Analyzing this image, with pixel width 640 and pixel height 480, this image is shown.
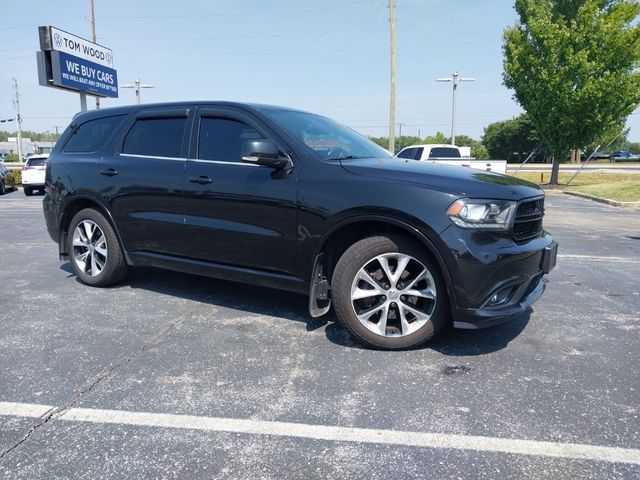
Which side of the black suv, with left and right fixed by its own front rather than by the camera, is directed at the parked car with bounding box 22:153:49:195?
back

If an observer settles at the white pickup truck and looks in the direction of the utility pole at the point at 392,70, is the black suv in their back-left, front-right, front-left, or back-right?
back-left

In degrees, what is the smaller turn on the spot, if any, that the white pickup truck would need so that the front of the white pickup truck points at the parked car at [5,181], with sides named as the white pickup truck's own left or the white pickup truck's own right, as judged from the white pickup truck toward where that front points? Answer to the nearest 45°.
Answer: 0° — it already faces it

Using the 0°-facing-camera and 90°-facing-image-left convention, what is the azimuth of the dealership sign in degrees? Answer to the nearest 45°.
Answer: approximately 315°

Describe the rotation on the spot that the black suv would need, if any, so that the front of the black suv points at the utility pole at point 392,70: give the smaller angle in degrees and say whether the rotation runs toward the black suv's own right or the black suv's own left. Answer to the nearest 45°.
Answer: approximately 135° to the black suv's own left

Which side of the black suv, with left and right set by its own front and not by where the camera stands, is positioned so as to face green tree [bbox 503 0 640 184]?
left

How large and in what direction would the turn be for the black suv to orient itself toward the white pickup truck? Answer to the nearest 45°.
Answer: approximately 135° to its left

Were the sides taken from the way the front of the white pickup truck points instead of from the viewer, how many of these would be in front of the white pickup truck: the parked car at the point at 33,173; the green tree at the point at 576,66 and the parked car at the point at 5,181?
2

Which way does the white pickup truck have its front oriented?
to the viewer's left

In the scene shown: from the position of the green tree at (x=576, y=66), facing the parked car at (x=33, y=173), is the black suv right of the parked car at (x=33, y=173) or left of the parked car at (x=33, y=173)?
left

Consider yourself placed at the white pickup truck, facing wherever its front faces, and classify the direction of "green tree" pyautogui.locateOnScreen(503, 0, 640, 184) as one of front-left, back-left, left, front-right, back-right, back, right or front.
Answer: back-right

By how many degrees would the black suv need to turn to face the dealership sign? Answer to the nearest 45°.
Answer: approximately 180°
